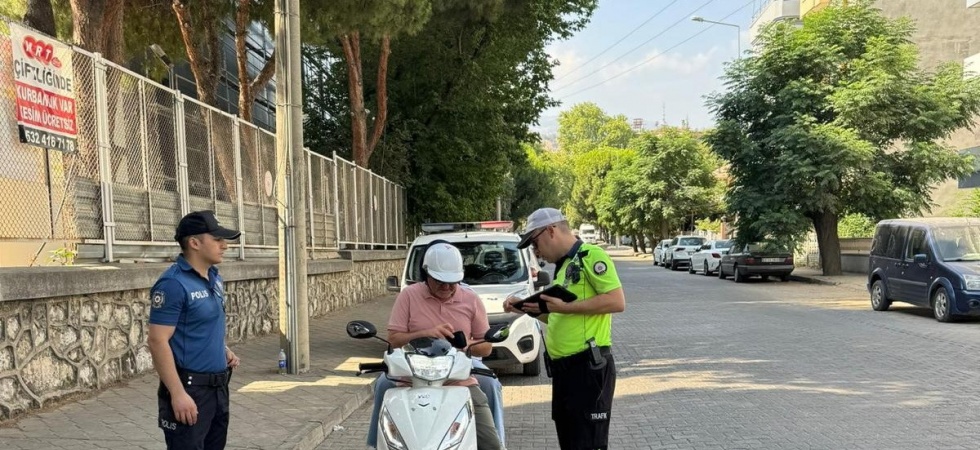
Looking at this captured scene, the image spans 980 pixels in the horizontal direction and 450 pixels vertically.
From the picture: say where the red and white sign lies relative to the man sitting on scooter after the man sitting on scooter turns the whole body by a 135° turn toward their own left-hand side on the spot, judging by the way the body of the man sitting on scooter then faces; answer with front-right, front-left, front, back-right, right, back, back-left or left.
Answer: left

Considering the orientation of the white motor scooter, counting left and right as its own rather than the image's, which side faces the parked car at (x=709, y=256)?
back

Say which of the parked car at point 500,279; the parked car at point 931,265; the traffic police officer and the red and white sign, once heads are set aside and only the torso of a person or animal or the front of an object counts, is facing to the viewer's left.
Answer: the traffic police officer

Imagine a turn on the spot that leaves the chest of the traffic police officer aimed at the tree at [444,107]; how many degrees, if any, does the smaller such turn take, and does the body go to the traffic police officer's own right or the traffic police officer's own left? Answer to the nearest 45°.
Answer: approximately 90° to the traffic police officer's own right

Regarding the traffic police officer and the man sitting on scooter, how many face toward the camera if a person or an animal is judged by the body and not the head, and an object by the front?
1

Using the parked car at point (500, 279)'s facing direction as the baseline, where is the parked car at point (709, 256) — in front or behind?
behind

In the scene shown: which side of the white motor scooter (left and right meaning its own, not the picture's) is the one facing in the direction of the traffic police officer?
left

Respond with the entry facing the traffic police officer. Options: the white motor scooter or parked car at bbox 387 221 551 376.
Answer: the parked car

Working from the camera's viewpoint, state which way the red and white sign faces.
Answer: facing the viewer and to the right of the viewer

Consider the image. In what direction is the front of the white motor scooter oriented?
toward the camera

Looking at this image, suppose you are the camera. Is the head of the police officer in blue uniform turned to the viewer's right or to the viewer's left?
to the viewer's right

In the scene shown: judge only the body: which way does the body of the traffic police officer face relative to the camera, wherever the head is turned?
to the viewer's left

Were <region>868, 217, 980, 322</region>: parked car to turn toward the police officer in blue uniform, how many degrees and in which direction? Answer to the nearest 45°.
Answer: approximately 45° to its right
